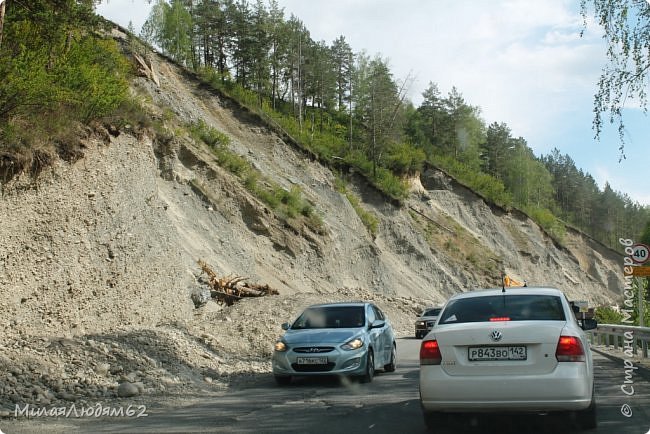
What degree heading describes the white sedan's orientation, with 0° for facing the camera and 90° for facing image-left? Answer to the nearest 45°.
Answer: approximately 180°

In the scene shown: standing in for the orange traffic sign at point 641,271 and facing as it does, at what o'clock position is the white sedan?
The white sedan is roughly at 12 o'clock from the orange traffic sign.

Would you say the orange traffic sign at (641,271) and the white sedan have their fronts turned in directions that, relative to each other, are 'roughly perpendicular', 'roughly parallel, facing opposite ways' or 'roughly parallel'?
roughly parallel, facing opposite ways

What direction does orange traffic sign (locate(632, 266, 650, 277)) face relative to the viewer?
toward the camera

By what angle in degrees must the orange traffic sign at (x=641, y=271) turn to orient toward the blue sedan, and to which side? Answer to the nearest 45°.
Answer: approximately 45° to its right

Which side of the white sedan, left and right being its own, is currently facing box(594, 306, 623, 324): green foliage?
front

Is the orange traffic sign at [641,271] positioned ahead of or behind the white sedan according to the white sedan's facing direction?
ahead

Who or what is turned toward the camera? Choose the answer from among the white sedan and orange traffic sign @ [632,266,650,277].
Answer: the orange traffic sign

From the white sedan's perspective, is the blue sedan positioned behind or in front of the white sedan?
in front

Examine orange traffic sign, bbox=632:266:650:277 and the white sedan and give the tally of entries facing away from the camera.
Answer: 1
